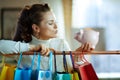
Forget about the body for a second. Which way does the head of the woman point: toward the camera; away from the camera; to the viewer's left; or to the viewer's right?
to the viewer's right

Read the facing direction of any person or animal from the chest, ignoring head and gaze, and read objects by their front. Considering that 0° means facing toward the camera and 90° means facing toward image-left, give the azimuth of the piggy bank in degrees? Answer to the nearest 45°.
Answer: approximately 90°
